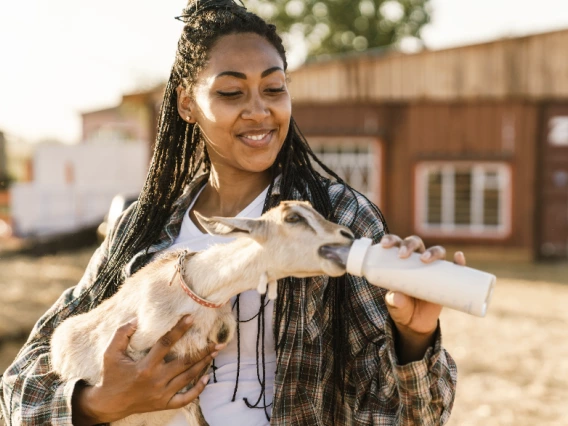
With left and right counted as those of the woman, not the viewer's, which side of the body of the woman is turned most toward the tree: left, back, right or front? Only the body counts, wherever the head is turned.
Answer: back

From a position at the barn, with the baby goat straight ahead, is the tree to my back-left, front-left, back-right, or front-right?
back-right

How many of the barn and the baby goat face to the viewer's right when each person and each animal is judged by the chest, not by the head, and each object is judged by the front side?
1

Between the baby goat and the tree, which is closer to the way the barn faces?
the baby goat

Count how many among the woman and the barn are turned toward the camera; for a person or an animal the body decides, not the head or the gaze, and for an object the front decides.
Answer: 2

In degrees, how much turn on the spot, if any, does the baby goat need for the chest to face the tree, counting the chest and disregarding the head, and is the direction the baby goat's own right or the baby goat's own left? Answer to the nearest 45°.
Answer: approximately 90° to the baby goat's own left

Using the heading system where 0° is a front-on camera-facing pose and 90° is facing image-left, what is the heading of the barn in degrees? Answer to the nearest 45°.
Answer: approximately 0°

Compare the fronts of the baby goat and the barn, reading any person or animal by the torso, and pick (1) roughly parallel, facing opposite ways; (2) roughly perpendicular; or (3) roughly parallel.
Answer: roughly perpendicular

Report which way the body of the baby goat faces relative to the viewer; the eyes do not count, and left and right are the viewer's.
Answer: facing to the right of the viewer

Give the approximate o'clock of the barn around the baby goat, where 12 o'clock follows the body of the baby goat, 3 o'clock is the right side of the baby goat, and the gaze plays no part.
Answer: The barn is roughly at 10 o'clock from the baby goat.
